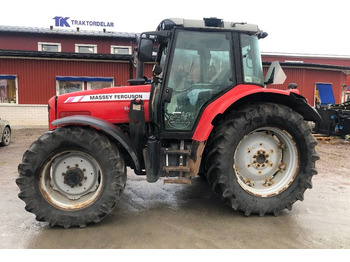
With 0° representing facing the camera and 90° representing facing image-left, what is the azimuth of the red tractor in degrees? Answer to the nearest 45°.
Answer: approximately 90°
